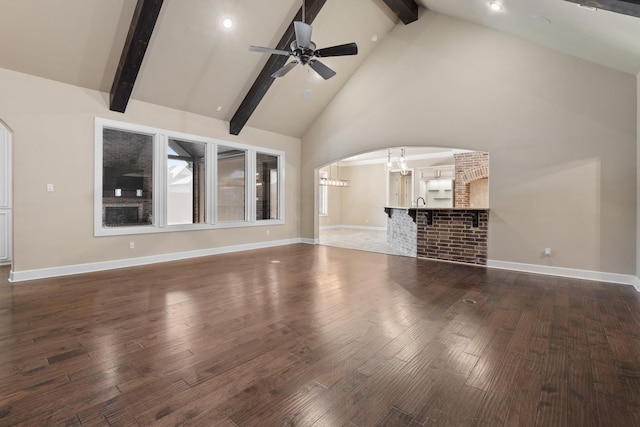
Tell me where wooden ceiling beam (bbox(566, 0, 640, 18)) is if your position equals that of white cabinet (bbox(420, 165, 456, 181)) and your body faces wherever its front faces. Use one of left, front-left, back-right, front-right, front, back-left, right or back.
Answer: front

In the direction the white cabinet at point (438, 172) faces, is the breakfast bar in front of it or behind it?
in front

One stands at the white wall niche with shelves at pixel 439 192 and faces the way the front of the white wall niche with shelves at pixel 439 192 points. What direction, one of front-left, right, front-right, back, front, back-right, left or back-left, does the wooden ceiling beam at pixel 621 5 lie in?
front

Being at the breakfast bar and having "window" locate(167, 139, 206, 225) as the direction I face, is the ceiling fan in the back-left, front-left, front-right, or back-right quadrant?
front-left

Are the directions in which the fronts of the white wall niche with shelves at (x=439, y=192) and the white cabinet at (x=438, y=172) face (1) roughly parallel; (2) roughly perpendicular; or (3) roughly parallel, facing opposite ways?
roughly parallel

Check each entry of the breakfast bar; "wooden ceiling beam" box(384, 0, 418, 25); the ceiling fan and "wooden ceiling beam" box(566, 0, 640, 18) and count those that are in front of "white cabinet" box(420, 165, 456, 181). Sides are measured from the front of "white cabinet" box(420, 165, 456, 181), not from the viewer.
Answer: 4

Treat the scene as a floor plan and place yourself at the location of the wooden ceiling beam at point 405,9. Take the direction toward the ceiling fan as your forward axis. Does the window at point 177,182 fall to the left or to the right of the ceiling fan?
right

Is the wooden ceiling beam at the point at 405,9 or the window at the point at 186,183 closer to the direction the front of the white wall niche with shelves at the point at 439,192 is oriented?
the wooden ceiling beam

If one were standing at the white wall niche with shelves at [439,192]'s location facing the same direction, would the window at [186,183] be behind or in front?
in front

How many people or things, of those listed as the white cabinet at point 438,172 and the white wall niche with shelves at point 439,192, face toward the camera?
2

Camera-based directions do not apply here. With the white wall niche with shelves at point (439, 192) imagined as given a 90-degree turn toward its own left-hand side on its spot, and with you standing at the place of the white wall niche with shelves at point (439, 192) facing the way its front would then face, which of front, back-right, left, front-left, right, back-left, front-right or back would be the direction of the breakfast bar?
right

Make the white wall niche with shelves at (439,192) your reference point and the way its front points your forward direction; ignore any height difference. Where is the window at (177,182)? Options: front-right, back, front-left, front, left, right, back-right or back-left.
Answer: front-right

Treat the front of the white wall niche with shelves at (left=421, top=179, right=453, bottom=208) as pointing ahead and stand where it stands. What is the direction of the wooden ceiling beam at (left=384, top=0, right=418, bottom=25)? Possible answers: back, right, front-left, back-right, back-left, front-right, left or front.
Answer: front

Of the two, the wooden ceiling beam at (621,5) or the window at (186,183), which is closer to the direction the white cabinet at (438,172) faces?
the wooden ceiling beam

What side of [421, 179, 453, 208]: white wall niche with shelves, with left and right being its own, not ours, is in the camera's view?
front
